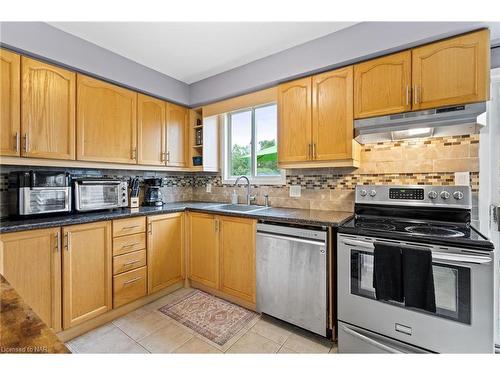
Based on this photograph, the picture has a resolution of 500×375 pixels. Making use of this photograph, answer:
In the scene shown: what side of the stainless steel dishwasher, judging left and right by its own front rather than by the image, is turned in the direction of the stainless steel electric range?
left

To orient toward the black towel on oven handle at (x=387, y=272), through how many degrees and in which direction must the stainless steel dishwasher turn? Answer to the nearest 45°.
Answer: approximately 90° to its left

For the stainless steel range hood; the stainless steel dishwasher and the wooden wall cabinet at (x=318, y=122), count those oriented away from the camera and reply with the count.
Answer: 0

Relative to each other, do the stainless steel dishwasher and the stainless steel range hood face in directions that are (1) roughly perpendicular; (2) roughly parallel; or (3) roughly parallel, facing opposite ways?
roughly parallel

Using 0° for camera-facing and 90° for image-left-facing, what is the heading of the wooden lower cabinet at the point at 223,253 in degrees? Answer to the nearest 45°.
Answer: approximately 45°

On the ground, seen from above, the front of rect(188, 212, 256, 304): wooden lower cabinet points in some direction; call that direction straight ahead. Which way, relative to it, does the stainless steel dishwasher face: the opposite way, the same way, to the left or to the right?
the same way

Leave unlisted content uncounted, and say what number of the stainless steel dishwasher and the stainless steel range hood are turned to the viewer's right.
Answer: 0

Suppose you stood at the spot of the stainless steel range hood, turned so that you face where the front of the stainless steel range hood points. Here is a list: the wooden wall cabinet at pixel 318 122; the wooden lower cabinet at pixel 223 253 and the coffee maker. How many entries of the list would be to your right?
3

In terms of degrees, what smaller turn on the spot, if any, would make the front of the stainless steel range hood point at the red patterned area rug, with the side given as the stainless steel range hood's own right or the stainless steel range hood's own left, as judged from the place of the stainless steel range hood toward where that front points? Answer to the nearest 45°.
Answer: approximately 90° to the stainless steel range hood's own right

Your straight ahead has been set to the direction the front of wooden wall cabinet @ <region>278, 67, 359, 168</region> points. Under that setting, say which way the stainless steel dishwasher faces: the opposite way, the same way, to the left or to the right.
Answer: the same way

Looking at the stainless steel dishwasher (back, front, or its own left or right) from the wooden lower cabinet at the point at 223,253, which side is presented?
right

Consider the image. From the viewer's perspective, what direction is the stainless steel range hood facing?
toward the camera

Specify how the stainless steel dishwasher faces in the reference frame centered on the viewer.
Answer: facing the viewer and to the left of the viewer
